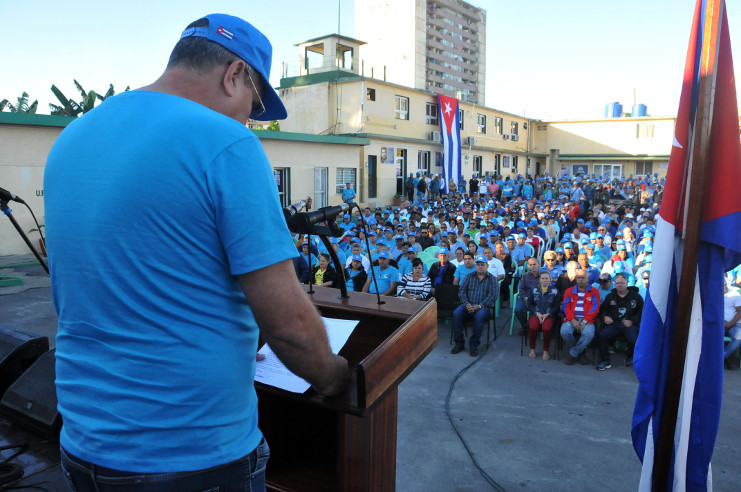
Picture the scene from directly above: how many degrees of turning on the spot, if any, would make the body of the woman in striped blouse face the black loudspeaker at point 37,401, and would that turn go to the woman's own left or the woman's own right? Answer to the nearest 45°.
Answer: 0° — they already face it

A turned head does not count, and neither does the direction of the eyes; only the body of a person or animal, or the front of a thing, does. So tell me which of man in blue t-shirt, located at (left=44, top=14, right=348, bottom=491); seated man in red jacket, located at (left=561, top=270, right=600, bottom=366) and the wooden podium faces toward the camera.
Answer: the seated man in red jacket

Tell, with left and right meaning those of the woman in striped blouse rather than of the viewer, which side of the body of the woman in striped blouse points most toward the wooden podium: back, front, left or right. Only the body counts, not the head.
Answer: front

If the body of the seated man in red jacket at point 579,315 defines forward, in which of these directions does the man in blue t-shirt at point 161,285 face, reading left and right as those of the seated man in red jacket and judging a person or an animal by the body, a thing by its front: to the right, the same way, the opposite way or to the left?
the opposite way

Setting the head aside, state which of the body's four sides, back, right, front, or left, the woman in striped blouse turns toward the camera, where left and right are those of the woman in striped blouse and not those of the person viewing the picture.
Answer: front

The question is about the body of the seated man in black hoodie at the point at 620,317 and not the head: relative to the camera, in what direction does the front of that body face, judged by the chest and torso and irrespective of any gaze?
toward the camera

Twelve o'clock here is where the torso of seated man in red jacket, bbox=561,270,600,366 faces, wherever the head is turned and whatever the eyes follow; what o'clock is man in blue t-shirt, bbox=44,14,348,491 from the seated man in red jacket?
The man in blue t-shirt is roughly at 12 o'clock from the seated man in red jacket.

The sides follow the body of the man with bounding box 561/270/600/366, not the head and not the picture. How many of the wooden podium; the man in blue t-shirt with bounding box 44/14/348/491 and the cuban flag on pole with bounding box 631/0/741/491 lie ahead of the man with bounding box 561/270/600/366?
3

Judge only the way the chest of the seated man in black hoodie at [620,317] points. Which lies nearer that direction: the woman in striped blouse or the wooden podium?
the wooden podium

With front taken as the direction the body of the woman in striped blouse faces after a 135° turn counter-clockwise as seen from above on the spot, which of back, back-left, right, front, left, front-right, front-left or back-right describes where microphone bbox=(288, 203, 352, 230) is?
back-right

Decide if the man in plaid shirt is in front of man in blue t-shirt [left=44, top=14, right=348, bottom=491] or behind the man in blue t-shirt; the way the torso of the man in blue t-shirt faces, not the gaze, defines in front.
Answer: in front

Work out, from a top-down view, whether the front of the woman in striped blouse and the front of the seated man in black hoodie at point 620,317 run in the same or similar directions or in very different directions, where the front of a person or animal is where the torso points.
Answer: same or similar directions

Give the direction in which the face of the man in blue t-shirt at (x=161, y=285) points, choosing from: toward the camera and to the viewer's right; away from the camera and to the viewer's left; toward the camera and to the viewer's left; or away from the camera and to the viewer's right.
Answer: away from the camera and to the viewer's right

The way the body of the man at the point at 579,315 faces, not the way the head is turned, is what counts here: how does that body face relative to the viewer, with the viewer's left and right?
facing the viewer

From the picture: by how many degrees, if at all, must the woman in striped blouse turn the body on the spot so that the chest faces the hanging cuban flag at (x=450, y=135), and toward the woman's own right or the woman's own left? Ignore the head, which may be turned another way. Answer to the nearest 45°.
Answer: approximately 180°
